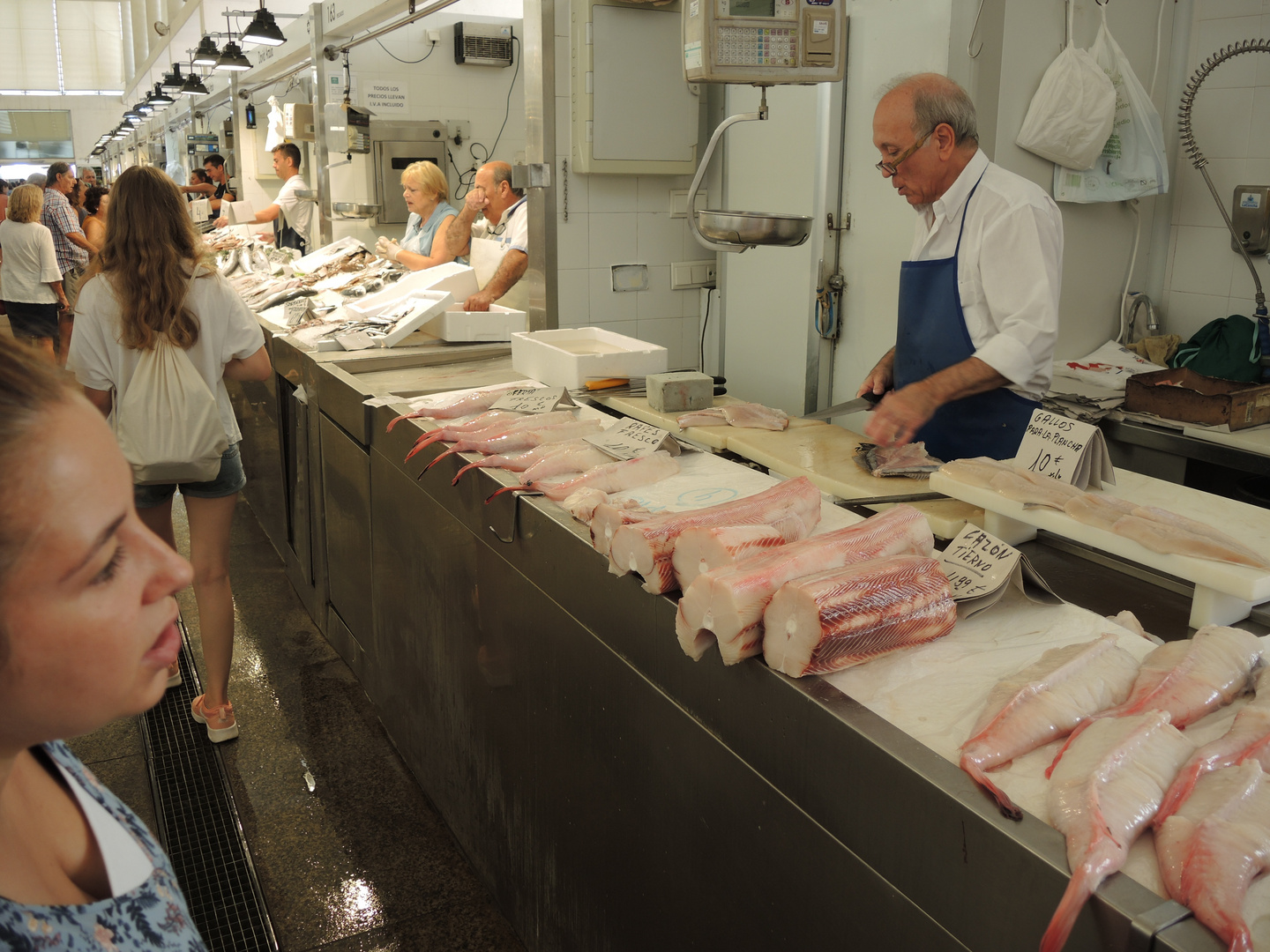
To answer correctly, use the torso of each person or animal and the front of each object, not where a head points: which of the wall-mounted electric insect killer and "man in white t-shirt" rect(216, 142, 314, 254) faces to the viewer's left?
the man in white t-shirt

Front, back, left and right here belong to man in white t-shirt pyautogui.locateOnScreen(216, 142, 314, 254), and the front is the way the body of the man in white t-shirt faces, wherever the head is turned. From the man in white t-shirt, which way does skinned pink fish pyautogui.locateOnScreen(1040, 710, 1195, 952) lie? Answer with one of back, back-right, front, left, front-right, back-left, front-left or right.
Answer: left

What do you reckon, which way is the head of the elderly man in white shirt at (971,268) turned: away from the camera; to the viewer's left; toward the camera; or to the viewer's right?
to the viewer's left

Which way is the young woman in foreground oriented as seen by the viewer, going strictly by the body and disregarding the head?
to the viewer's right

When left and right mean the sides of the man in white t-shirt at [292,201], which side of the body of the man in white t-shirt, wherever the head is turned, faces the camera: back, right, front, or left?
left

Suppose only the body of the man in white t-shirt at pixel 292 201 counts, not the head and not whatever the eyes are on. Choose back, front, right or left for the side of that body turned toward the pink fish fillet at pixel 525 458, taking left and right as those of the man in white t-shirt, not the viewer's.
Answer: left

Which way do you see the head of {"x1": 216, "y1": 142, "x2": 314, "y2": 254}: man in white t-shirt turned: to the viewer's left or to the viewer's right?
to the viewer's left

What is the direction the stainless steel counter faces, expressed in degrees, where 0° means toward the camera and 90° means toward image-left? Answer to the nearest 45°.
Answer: approximately 45°

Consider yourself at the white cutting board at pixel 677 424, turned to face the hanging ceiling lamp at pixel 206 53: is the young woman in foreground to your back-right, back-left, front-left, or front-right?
back-left

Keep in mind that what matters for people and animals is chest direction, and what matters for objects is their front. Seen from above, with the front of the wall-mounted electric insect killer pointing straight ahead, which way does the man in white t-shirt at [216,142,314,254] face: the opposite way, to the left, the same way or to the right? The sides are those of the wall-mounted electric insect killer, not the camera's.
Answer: to the right

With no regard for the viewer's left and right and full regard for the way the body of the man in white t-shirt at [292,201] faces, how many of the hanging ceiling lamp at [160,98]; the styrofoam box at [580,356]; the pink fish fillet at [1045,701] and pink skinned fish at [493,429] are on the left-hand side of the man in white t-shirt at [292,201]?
3

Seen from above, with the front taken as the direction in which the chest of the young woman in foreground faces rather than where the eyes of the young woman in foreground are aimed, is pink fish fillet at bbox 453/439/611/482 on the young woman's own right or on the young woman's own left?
on the young woman's own left
